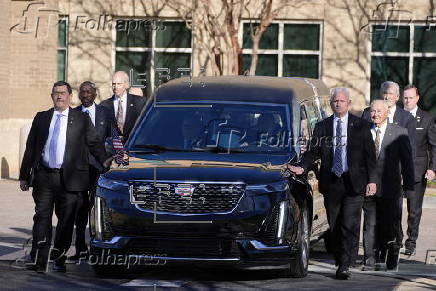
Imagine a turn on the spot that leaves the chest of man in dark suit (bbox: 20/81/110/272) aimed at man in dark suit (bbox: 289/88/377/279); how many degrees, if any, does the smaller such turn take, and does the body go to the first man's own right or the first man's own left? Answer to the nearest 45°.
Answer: approximately 90° to the first man's own left

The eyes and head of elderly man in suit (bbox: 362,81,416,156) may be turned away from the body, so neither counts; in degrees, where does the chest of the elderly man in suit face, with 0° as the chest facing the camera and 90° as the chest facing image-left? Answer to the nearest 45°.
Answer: approximately 0°

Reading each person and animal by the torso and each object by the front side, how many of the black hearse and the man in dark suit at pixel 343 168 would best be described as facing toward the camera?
2

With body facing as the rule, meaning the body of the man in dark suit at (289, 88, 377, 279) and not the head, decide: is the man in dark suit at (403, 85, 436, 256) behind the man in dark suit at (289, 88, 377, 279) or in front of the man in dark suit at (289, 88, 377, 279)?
behind
